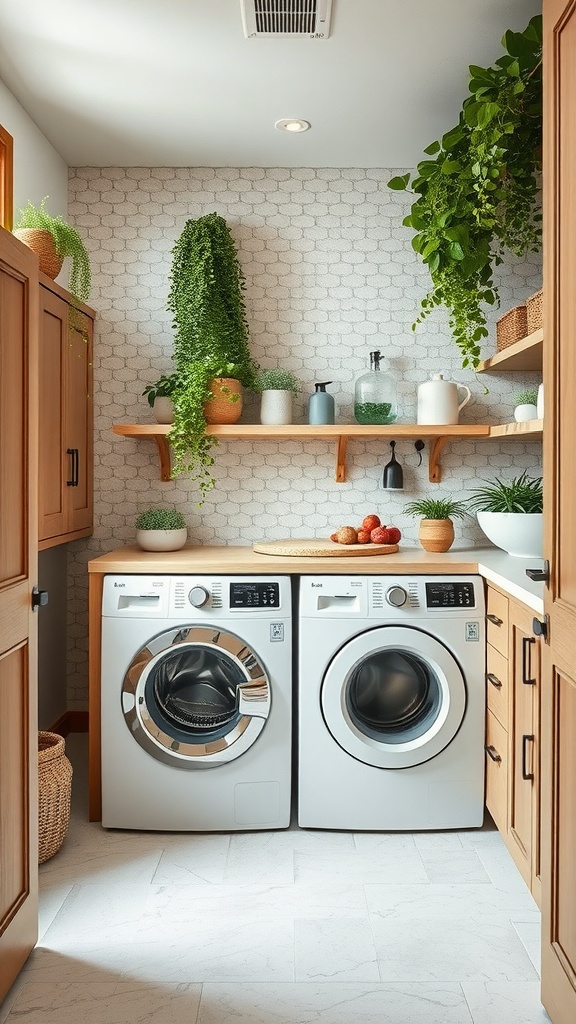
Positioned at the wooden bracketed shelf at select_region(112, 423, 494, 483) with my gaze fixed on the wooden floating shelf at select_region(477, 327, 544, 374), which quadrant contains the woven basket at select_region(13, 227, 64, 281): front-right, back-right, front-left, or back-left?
back-right

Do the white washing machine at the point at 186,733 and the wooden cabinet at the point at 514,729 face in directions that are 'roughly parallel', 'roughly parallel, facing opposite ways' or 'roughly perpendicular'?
roughly perpendicular

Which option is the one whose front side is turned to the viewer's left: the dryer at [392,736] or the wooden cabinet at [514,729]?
the wooden cabinet

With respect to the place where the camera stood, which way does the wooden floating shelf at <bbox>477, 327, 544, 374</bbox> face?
facing to the left of the viewer

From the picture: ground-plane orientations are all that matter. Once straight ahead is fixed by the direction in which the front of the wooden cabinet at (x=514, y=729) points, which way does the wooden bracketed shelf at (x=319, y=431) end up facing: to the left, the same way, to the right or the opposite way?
to the left

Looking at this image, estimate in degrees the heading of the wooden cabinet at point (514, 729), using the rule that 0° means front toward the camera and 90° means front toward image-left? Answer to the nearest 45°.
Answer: approximately 90°
